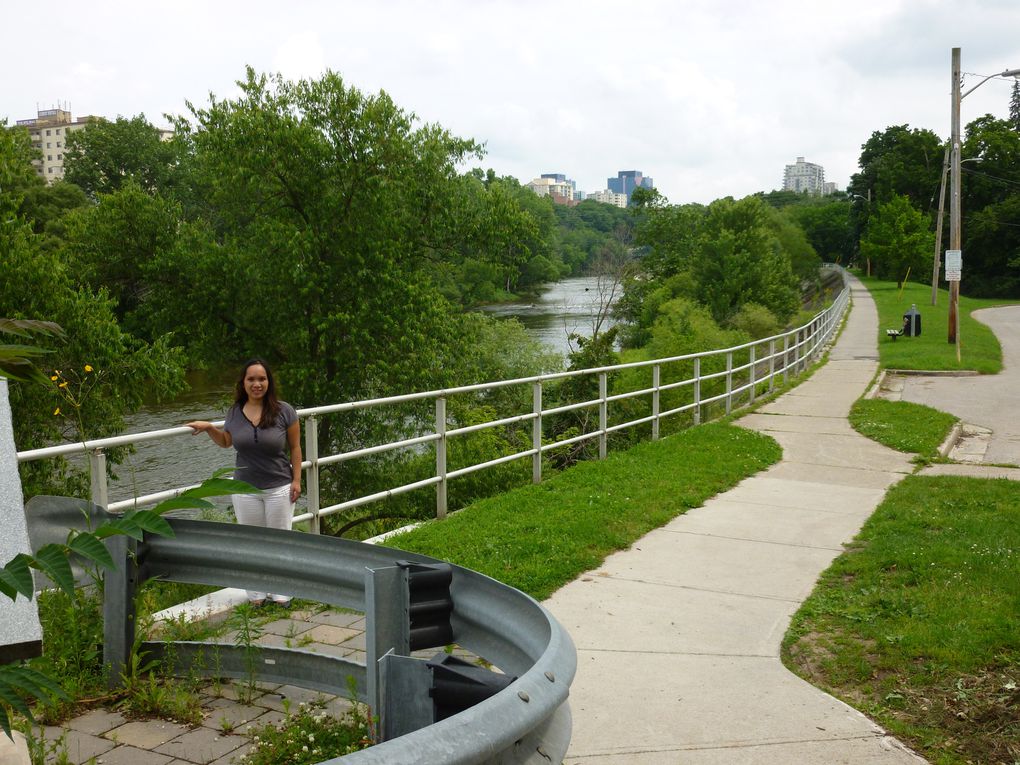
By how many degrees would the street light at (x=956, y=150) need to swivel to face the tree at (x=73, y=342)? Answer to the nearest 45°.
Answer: approximately 135° to its right

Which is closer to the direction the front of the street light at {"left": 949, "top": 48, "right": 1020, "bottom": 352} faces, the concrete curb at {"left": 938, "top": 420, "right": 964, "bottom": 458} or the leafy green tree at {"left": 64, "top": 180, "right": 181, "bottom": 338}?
the concrete curb

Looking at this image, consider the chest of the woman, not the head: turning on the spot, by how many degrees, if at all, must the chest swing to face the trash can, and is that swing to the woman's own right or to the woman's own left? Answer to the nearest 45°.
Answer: approximately 135° to the woman's own left

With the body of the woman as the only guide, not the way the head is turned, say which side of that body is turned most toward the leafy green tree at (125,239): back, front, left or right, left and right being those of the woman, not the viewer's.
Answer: back

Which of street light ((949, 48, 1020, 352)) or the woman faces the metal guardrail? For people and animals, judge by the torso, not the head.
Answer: the woman

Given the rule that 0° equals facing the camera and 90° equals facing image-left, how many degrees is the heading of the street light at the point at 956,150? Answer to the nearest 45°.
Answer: approximately 270°

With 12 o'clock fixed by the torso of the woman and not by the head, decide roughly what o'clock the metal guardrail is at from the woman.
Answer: The metal guardrail is roughly at 12 o'clock from the woman.

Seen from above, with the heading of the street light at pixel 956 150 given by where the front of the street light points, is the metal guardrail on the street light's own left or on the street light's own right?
on the street light's own right

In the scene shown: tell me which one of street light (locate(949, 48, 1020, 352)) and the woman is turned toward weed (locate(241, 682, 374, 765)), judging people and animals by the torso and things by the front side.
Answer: the woman

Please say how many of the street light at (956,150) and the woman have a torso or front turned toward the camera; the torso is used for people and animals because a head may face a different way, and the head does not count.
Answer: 1
